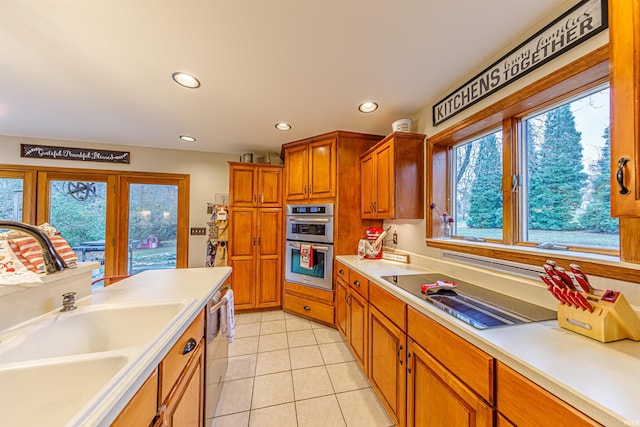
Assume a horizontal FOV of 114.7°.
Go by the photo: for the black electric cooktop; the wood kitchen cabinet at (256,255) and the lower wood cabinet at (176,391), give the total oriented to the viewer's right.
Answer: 1

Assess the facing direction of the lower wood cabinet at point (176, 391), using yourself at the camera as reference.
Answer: facing to the right of the viewer

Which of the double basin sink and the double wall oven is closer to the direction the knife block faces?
the double basin sink

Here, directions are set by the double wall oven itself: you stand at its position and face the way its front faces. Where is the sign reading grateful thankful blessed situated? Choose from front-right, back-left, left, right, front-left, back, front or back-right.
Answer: front-right

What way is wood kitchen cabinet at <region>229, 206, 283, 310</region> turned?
toward the camera

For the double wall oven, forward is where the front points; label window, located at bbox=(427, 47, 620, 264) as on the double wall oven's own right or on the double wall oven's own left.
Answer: on the double wall oven's own left

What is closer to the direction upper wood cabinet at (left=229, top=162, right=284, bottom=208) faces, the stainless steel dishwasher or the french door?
the stainless steel dishwasher

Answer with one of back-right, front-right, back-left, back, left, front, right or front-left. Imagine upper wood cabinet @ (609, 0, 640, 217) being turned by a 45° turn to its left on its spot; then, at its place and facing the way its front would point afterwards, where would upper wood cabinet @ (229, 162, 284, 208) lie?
right

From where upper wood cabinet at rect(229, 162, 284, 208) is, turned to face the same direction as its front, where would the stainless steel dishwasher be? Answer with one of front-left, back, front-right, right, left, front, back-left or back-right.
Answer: front

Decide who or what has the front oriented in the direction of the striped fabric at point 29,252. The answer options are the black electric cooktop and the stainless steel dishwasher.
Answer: the black electric cooktop

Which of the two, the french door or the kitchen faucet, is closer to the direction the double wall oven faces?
the kitchen faucet

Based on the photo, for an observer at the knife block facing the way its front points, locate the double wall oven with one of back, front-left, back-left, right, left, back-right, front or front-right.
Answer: front-right

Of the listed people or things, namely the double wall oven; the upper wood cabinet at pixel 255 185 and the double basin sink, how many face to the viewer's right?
1

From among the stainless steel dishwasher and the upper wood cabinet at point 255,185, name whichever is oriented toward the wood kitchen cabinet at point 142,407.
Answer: the upper wood cabinet

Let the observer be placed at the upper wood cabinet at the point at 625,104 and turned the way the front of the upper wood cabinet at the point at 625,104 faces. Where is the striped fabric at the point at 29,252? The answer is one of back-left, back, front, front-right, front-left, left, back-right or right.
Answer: front

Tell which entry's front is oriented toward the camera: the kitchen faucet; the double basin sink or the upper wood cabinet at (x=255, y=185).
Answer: the upper wood cabinet

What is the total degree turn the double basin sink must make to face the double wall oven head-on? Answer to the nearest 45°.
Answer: approximately 45° to its left

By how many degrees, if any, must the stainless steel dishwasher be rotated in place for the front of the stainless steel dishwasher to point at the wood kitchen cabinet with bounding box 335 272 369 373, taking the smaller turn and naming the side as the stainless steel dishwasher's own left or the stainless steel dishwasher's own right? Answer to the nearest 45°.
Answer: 0° — it already faces it

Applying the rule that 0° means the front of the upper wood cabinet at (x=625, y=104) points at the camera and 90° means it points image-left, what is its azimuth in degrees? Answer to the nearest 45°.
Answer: approximately 45°

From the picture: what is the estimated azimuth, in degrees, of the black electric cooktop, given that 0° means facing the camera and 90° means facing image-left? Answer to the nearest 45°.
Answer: approximately 45°
